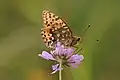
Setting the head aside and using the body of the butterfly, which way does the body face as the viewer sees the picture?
to the viewer's right
